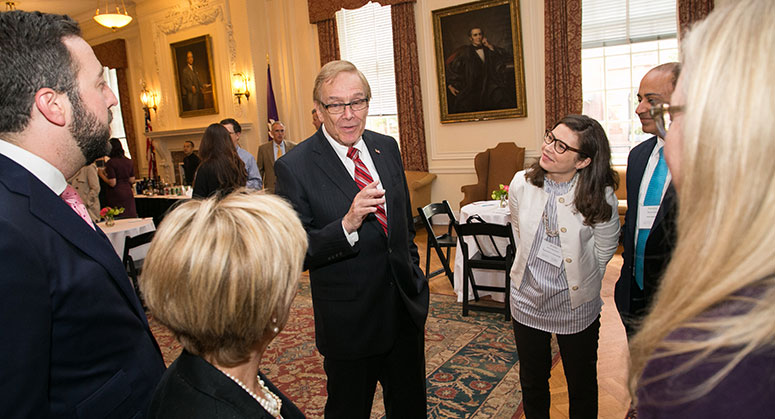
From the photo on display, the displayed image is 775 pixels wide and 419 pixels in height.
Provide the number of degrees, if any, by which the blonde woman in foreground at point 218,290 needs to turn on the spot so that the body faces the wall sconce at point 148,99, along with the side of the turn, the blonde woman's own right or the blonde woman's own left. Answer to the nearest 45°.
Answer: approximately 45° to the blonde woman's own left

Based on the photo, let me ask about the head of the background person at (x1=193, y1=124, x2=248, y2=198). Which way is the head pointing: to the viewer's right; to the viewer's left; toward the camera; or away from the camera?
away from the camera

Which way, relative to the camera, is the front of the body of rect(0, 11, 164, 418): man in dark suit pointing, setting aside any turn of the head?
to the viewer's right

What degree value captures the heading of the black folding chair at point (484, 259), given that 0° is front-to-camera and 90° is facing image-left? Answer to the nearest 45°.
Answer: approximately 180°

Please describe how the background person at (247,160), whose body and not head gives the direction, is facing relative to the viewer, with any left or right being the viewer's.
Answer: facing the viewer and to the left of the viewer

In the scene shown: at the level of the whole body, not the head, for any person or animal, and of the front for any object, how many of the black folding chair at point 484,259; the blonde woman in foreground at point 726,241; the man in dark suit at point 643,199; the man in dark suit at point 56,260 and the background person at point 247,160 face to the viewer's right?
1

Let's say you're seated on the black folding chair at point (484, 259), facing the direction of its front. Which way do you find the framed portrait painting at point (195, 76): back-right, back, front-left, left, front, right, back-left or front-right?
front-left

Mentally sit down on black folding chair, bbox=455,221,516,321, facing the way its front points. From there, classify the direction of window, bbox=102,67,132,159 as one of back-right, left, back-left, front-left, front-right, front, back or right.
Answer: front-left

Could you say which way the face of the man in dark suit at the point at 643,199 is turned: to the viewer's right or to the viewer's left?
to the viewer's left

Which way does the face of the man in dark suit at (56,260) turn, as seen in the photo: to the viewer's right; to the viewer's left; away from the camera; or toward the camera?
to the viewer's right

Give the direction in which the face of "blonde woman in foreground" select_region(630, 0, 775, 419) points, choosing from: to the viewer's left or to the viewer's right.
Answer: to the viewer's left

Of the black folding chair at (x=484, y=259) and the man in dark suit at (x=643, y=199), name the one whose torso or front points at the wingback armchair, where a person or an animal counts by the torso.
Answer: the black folding chair

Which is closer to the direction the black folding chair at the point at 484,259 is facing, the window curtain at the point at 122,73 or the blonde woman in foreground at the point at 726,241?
the window curtain

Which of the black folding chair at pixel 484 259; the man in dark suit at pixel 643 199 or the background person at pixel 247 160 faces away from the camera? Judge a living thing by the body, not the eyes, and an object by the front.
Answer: the black folding chair

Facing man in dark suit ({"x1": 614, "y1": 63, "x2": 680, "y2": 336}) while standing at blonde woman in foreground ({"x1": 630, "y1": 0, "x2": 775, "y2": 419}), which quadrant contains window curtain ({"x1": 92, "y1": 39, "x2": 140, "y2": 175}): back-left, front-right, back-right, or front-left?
front-left
